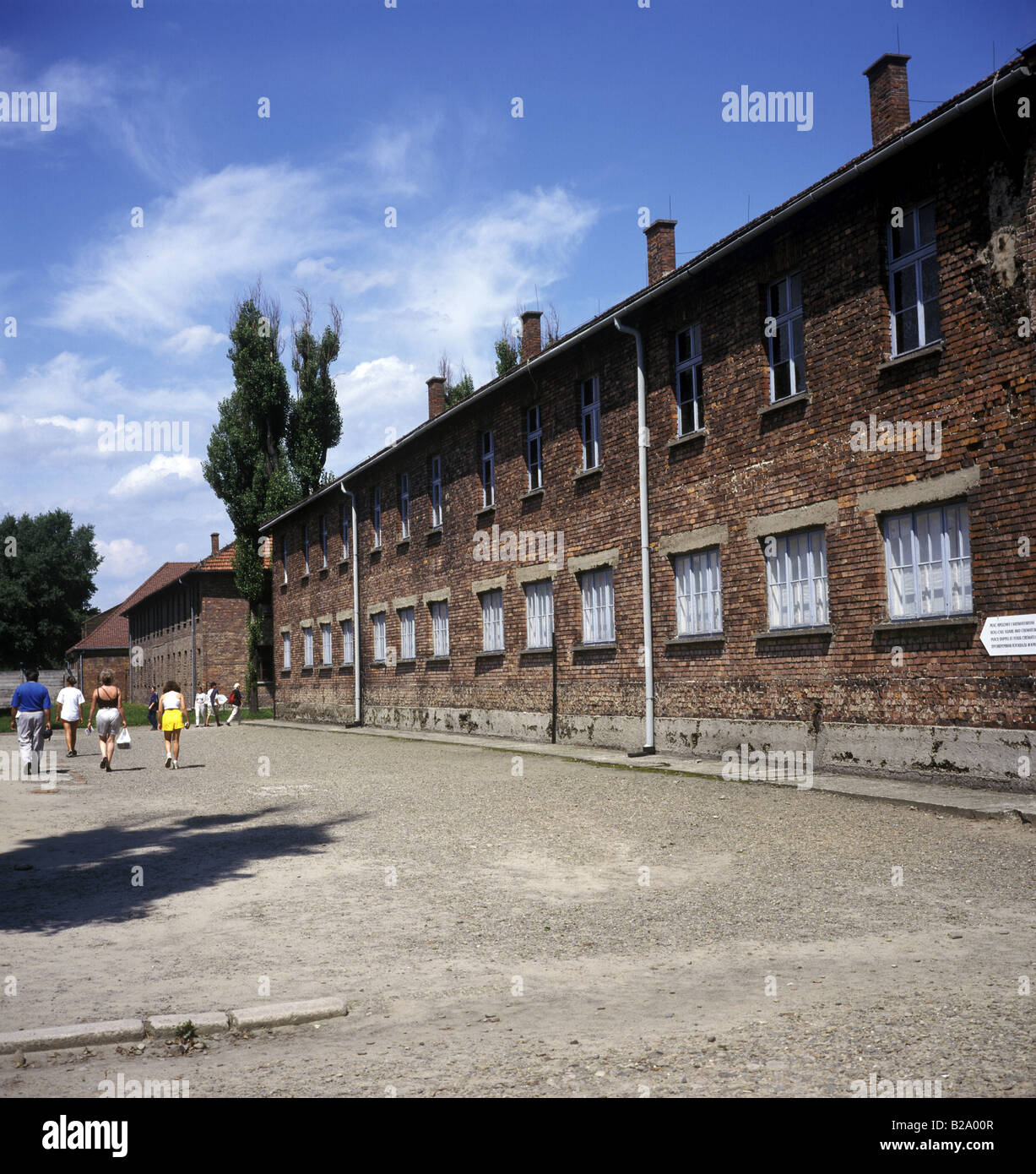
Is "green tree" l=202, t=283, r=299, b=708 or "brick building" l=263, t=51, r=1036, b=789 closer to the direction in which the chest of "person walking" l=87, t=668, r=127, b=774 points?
the green tree

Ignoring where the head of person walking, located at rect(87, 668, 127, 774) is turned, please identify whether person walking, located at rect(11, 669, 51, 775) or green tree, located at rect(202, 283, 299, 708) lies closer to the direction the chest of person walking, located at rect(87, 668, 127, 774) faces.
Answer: the green tree

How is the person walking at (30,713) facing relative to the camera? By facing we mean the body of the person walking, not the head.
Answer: away from the camera

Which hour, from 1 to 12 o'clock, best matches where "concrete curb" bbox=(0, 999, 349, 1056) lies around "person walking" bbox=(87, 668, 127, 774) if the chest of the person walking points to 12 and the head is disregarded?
The concrete curb is roughly at 6 o'clock from the person walking.

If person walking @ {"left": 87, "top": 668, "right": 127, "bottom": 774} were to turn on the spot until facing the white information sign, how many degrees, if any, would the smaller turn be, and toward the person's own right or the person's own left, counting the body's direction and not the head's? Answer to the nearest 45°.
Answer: approximately 135° to the person's own right

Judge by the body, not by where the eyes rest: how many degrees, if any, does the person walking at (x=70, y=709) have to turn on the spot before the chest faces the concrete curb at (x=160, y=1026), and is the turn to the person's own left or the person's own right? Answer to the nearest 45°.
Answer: approximately 180°

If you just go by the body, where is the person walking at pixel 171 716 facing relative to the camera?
away from the camera

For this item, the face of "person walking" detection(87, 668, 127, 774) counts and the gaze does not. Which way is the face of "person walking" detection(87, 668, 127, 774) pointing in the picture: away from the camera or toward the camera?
away from the camera

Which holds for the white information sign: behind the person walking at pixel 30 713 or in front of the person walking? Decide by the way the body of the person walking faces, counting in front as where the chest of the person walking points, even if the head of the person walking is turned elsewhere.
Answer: behind

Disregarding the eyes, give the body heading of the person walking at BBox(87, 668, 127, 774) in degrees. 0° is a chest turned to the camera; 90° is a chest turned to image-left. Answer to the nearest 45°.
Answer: approximately 180°

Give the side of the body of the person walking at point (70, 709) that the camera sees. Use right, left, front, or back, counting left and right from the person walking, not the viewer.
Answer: back
